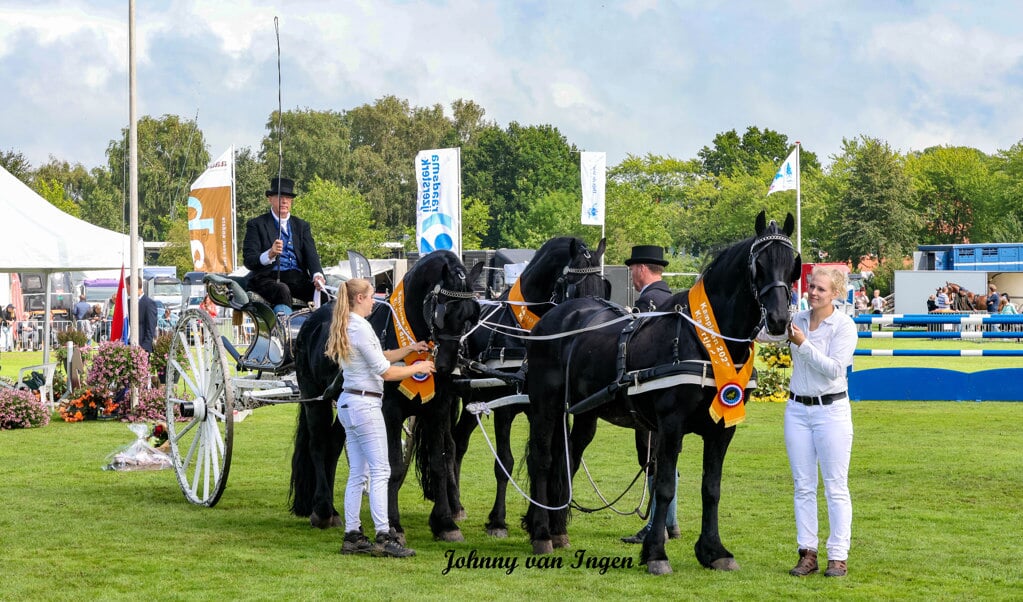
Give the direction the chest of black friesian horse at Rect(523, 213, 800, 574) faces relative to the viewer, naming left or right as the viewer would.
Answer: facing the viewer and to the right of the viewer

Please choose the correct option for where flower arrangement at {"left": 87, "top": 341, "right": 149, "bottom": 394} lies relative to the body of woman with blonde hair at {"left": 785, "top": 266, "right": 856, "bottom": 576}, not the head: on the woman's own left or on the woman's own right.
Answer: on the woman's own right

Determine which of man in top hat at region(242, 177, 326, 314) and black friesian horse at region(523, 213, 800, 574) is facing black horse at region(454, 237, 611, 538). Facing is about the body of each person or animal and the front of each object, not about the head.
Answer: the man in top hat

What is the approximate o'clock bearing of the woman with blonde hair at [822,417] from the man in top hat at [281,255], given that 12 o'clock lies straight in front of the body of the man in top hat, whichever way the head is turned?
The woman with blonde hair is roughly at 12 o'clock from the man in top hat.

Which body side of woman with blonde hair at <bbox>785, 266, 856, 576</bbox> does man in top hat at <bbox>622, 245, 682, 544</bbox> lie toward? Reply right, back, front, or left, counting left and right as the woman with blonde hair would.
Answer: right

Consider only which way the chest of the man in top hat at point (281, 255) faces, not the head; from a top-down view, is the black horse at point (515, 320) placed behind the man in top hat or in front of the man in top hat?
in front

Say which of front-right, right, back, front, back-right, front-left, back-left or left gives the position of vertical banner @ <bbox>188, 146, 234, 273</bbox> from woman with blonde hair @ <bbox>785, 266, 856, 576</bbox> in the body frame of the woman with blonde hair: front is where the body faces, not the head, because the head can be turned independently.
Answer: right

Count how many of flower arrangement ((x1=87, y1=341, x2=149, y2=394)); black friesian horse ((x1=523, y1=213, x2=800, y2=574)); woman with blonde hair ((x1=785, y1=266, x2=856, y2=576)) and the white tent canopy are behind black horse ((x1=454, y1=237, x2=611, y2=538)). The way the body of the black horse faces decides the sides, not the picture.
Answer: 2

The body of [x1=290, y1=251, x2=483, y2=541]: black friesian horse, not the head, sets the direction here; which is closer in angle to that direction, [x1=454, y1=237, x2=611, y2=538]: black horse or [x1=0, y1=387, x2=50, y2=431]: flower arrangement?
the black horse

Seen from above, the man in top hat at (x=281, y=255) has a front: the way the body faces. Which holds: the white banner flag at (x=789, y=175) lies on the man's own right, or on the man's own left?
on the man's own left

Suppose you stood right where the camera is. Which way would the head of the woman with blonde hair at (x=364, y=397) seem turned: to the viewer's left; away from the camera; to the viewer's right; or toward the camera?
to the viewer's right

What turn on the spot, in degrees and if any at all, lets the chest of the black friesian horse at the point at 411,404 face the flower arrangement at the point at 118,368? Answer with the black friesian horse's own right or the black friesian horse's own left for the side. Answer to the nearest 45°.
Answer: approximately 180°

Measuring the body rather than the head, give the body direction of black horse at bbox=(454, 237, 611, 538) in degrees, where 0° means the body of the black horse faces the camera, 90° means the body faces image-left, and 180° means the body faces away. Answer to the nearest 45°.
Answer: approximately 315°

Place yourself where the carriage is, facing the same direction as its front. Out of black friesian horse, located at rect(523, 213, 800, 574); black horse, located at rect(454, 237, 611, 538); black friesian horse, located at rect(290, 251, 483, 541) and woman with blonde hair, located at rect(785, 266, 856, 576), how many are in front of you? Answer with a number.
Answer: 4

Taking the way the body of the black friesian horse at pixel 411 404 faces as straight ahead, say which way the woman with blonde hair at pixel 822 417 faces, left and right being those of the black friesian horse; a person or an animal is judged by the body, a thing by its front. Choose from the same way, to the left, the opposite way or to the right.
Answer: to the right
